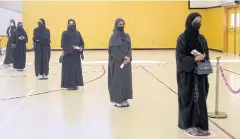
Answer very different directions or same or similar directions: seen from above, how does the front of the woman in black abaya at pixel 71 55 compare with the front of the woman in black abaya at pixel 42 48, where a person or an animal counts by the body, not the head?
same or similar directions

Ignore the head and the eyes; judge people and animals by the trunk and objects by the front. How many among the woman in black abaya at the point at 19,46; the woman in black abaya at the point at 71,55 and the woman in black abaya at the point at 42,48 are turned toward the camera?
3

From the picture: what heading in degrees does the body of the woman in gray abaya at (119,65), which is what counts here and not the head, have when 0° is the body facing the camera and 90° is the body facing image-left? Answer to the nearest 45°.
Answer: approximately 315°

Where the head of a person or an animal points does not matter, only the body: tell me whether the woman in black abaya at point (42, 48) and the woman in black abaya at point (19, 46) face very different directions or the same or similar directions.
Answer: same or similar directions

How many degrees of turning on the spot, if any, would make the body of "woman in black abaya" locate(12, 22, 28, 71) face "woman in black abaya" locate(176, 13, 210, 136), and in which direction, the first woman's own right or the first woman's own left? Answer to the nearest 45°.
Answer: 0° — they already face them

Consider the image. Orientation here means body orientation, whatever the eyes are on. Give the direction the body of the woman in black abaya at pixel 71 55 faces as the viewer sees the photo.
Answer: toward the camera
